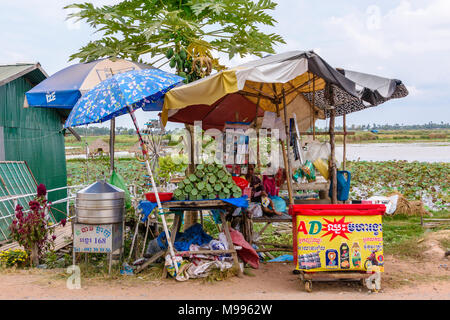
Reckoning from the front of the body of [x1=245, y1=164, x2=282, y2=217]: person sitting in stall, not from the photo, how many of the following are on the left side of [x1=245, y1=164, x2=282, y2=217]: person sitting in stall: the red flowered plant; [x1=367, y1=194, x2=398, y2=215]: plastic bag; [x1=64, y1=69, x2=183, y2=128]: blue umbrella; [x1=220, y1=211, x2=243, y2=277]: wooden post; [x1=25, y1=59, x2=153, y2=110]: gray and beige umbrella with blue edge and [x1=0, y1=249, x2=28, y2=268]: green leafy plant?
1

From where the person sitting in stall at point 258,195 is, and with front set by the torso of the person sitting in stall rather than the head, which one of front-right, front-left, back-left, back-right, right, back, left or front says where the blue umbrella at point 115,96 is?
right

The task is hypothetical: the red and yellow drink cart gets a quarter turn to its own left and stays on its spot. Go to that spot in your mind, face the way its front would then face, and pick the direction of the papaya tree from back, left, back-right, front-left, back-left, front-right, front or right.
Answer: back-left

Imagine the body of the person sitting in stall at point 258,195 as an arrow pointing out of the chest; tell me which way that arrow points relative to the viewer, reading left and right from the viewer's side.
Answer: facing the viewer and to the right of the viewer

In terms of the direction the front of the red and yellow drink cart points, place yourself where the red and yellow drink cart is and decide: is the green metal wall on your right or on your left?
on your right

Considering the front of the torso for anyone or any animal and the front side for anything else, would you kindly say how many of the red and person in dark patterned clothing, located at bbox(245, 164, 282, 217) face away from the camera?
0

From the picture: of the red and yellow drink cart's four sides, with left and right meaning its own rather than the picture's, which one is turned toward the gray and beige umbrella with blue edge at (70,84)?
right

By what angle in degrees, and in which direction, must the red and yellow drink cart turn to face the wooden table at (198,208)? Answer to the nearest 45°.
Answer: approximately 90° to its right

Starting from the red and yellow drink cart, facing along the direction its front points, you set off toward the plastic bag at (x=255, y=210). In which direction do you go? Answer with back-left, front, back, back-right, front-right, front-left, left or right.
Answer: back-right

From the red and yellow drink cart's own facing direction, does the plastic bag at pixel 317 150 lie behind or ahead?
behind

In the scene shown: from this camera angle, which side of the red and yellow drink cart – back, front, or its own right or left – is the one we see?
front

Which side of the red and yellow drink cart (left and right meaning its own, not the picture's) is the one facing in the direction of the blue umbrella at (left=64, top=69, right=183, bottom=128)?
right
